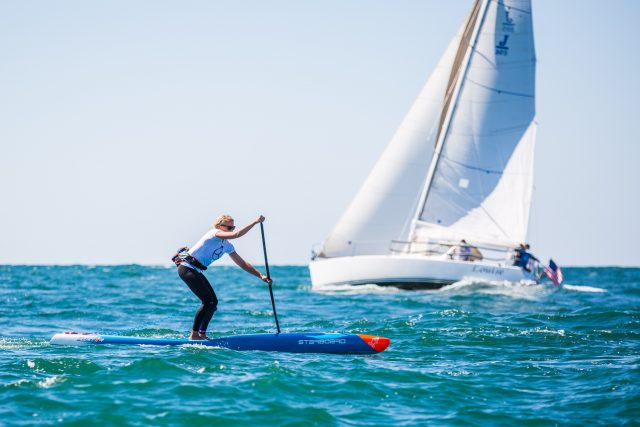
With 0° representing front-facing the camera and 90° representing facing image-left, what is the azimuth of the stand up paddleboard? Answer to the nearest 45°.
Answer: approximately 270°

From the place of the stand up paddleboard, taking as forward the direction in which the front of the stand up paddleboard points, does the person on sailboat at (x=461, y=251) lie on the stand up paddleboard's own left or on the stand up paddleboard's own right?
on the stand up paddleboard's own left

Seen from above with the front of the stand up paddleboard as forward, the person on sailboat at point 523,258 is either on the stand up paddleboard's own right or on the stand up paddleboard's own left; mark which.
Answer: on the stand up paddleboard's own left

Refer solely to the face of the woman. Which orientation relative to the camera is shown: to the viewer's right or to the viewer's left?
to the viewer's right

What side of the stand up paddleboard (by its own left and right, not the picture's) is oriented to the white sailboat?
left
